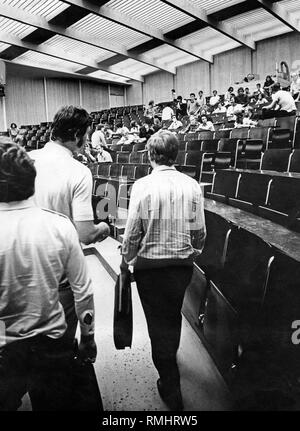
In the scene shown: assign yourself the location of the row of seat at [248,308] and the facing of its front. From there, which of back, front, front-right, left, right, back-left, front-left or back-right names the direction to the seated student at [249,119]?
back-right

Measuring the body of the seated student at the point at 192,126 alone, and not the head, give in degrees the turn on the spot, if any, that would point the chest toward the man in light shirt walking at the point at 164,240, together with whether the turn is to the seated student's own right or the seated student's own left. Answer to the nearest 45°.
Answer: approximately 45° to the seated student's own left

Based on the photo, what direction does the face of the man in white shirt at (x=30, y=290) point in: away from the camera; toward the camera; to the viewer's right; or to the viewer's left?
away from the camera

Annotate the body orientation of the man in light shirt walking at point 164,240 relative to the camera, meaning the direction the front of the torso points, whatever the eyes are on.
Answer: away from the camera

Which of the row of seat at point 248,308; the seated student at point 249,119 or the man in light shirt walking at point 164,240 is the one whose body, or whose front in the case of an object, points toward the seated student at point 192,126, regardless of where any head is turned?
the man in light shirt walking

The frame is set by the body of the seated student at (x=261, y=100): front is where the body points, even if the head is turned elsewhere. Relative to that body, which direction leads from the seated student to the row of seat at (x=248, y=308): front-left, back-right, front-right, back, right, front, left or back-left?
front-left

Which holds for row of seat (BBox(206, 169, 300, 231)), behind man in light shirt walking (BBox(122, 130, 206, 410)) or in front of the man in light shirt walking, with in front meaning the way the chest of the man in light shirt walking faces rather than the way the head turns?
in front

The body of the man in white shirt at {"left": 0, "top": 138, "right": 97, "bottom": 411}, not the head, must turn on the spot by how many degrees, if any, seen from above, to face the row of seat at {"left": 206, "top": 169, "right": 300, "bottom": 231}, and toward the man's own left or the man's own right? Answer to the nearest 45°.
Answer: approximately 45° to the man's own right

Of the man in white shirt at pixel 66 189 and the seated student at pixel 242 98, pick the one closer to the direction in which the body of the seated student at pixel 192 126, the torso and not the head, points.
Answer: the man in white shirt

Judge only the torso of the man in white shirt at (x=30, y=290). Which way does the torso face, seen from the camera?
away from the camera
